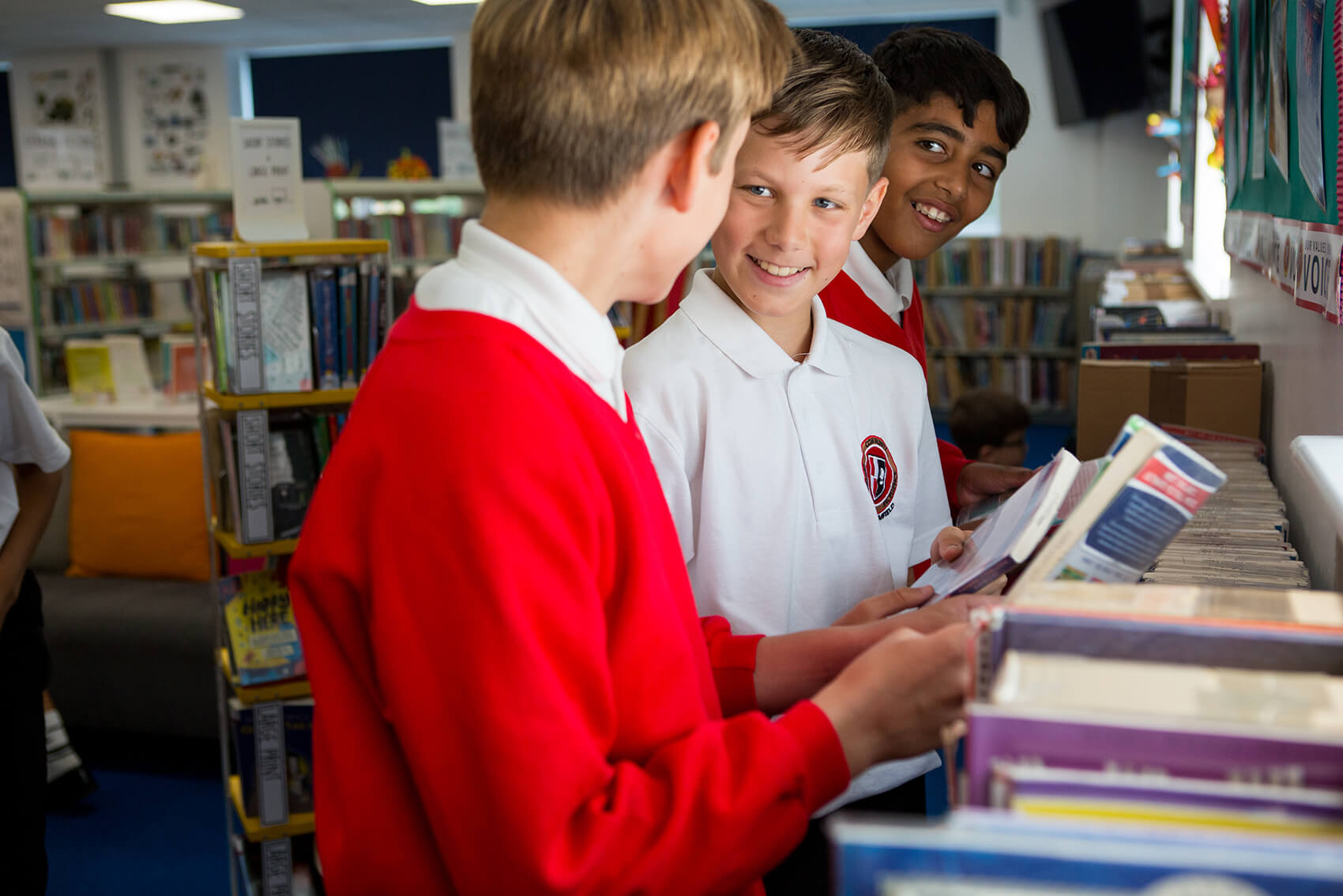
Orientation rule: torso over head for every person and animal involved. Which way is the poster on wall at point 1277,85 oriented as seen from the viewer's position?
to the viewer's left

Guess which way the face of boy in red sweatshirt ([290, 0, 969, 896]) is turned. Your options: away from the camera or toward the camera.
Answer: away from the camera

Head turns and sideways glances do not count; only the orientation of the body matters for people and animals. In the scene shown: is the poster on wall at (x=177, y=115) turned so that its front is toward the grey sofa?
yes

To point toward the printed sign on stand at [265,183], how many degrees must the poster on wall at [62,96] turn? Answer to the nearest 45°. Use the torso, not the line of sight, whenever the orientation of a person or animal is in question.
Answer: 0° — it already faces it
